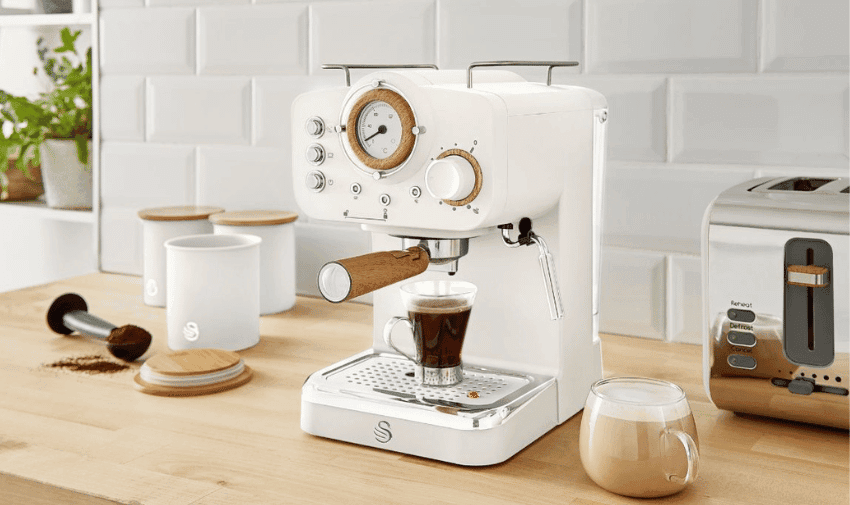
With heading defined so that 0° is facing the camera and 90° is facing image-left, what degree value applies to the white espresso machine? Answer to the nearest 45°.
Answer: approximately 45°

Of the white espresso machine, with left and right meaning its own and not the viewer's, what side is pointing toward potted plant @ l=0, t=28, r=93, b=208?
right
